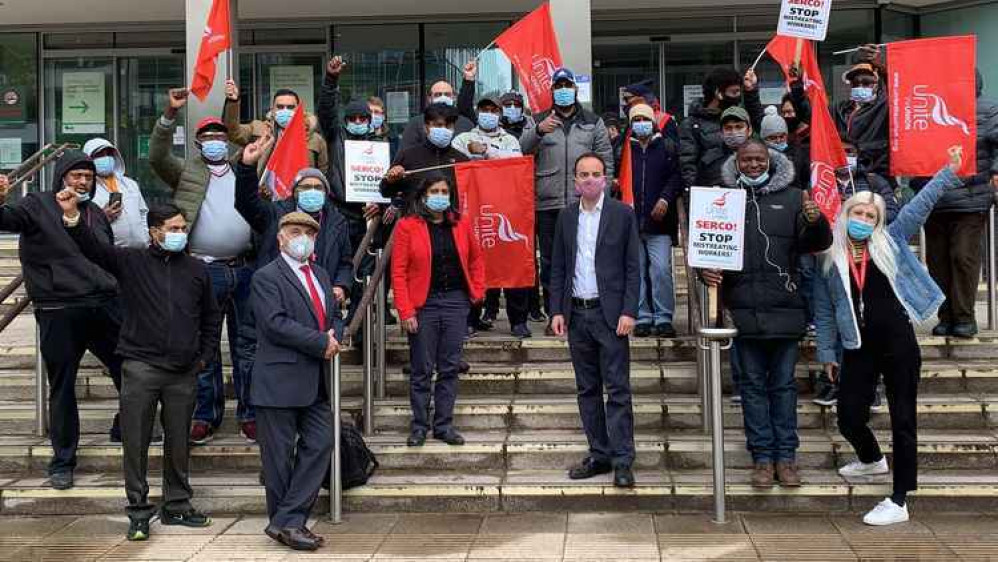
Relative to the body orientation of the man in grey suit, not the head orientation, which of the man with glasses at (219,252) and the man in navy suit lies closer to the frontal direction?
the man in navy suit

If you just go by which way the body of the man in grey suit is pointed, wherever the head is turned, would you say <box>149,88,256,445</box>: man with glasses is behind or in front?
behind

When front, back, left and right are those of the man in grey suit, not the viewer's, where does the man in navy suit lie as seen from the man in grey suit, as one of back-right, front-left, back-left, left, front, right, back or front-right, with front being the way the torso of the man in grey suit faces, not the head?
front-left

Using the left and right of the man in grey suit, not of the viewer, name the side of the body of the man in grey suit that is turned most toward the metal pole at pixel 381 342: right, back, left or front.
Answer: left

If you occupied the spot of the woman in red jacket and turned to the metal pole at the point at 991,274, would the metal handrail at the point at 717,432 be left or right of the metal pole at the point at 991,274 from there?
right

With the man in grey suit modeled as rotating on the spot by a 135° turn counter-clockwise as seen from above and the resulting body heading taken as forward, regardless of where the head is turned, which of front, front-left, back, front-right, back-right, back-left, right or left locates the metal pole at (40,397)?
front-left

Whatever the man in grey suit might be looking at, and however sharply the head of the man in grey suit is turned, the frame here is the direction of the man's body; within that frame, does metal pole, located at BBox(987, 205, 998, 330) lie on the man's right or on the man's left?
on the man's left

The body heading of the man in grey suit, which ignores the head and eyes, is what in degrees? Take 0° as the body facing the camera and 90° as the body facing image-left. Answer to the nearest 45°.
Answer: approximately 315°

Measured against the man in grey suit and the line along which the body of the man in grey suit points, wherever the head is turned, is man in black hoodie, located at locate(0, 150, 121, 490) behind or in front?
behind
